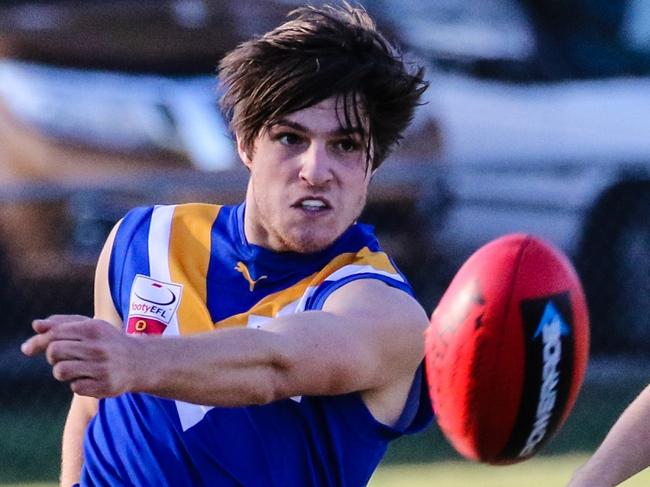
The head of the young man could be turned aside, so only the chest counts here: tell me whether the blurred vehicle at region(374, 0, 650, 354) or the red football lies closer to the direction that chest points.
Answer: the red football

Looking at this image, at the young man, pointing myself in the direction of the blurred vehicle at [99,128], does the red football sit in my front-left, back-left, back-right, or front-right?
back-right

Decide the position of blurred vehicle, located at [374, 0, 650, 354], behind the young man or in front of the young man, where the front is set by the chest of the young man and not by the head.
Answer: behind

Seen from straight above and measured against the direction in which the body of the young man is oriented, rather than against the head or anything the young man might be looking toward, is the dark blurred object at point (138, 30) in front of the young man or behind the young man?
behind

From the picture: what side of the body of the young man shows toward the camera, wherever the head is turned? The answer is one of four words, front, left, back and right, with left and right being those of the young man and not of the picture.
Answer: front

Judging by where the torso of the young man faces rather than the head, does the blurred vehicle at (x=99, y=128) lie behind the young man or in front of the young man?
behind

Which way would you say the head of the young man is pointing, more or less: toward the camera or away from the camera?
toward the camera

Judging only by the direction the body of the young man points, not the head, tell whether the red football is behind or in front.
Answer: in front
